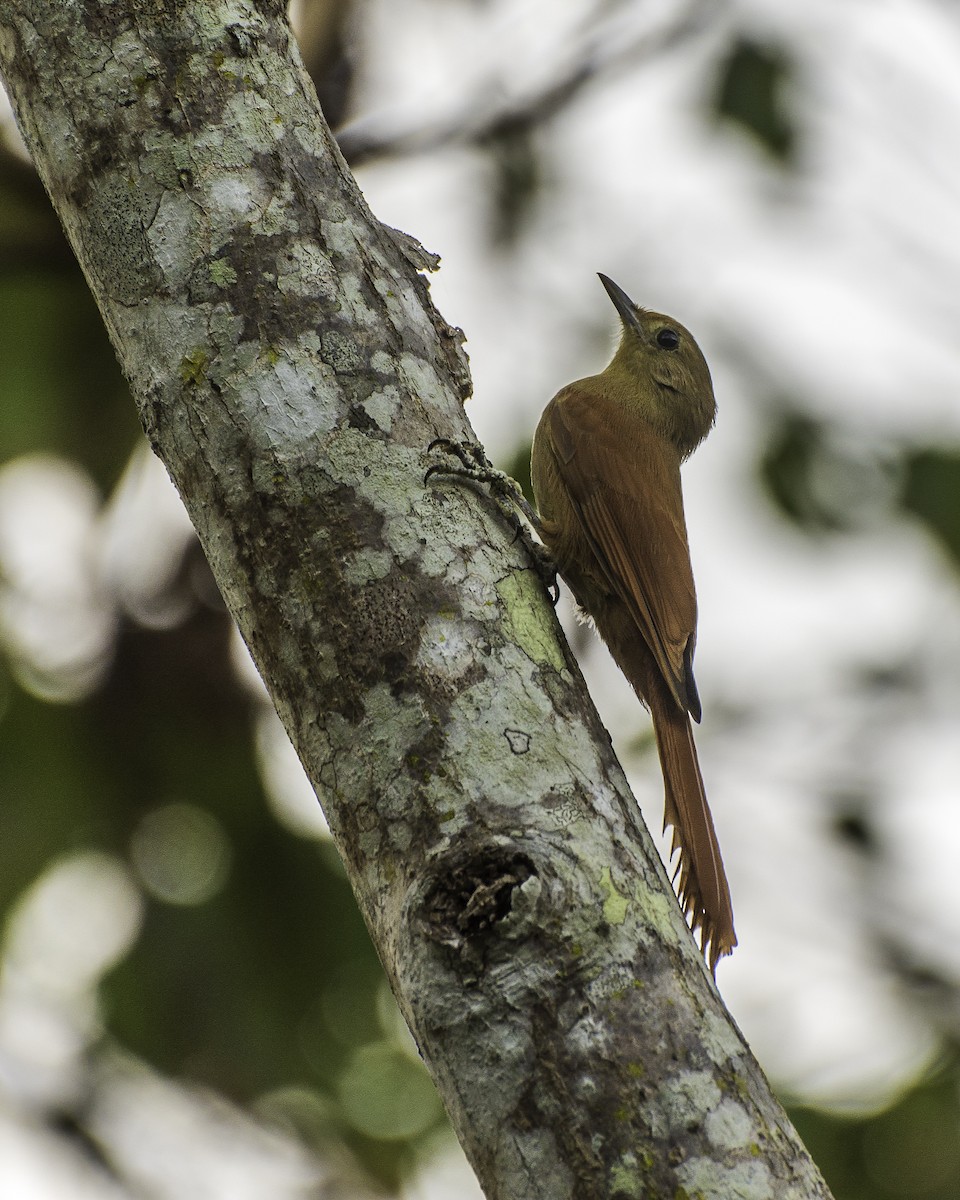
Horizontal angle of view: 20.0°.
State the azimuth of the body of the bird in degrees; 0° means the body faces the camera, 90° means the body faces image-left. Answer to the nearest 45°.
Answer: approximately 90°
